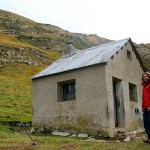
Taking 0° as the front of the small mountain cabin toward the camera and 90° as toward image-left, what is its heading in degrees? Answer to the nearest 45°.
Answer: approximately 315°
